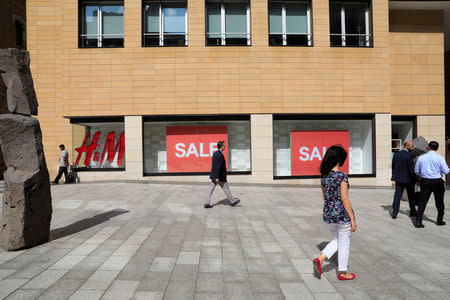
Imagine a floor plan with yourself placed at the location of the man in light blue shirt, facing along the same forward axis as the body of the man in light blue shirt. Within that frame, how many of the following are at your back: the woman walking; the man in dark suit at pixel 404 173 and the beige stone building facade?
1

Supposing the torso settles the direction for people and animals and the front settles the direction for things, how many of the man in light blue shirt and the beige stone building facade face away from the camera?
1

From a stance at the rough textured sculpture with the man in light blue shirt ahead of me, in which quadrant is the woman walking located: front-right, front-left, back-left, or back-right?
front-right

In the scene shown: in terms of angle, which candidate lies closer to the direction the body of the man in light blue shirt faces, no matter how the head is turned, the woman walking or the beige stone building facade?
the beige stone building facade

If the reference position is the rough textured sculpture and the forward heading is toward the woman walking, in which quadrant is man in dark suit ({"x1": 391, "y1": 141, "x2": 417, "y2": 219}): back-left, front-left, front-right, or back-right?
front-left

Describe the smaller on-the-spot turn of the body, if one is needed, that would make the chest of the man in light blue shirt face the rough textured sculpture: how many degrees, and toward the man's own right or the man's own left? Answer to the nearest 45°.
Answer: approximately 135° to the man's own left

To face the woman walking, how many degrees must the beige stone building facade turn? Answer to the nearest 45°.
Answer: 0° — it already faces them

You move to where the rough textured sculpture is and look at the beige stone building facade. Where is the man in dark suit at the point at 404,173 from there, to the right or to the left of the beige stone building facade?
right

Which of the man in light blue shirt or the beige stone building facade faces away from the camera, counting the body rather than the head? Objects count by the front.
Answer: the man in light blue shirt

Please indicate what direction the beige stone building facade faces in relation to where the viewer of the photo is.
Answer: facing the viewer
